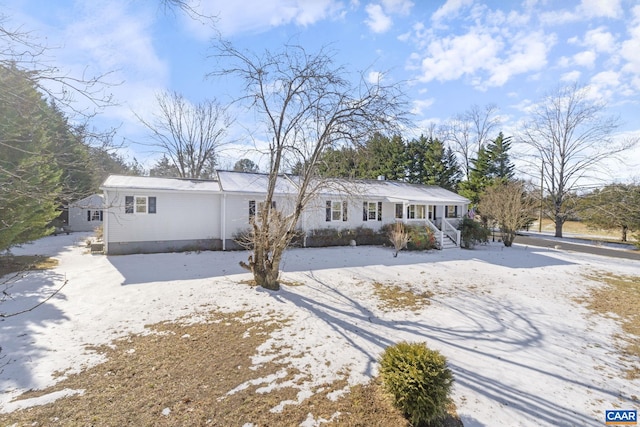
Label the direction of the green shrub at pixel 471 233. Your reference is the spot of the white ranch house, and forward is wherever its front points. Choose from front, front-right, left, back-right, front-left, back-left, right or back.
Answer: left

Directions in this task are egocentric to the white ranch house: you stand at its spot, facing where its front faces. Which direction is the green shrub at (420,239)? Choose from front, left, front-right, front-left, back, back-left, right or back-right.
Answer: left

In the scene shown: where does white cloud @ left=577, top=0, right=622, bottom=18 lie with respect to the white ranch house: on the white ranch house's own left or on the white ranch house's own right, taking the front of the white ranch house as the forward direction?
on the white ranch house's own left

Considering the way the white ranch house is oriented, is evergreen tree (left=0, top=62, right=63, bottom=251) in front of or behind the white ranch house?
in front

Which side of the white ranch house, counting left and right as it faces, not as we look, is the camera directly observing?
front

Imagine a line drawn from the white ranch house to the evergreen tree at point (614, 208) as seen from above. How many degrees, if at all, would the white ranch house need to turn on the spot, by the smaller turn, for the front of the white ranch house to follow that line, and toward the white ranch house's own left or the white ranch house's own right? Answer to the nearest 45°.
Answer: approximately 90° to the white ranch house's own left

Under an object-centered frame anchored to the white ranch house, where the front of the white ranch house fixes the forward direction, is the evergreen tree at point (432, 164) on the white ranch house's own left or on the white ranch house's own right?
on the white ranch house's own left

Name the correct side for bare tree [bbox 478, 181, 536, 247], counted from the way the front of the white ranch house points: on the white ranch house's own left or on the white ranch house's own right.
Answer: on the white ranch house's own left
